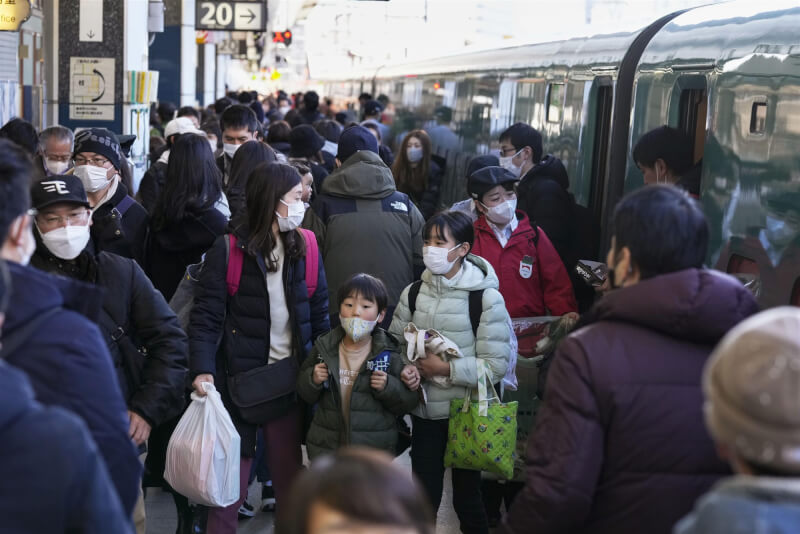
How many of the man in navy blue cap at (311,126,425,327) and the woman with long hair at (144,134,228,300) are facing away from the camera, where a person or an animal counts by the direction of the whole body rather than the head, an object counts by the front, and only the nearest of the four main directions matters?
2

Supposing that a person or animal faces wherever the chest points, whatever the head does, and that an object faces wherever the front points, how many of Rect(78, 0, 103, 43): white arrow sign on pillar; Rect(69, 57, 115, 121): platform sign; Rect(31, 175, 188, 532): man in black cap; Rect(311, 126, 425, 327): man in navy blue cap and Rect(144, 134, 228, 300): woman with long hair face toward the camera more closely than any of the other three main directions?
3

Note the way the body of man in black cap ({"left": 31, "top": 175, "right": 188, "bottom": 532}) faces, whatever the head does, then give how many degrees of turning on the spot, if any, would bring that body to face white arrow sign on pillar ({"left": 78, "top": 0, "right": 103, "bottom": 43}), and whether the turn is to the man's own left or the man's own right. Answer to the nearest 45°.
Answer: approximately 180°

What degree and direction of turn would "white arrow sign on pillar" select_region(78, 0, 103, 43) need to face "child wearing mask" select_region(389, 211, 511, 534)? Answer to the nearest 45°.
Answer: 0° — it already faces them

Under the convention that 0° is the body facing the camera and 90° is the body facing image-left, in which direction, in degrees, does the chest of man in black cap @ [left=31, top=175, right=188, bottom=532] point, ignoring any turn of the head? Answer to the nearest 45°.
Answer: approximately 0°

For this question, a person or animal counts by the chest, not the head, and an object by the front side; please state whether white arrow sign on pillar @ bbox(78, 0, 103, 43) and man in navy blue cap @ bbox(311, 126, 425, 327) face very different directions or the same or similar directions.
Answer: very different directions

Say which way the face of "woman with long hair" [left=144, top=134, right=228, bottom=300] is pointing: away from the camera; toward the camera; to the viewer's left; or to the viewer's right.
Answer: away from the camera

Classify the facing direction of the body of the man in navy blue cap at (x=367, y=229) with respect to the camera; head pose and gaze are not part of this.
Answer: away from the camera

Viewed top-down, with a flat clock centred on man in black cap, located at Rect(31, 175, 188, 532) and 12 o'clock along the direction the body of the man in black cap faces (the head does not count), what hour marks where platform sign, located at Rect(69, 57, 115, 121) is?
The platform sign is roughly at 6 o'clock from the man in black cap.

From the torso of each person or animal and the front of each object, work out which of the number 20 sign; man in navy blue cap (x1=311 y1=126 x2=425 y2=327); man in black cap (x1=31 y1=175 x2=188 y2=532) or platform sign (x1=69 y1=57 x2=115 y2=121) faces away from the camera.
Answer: man in navy blue cap (x1=311 y1=126 x2=425 y2=327)
